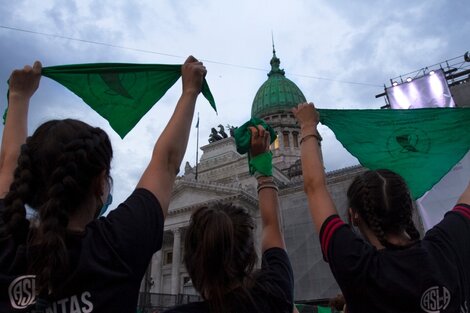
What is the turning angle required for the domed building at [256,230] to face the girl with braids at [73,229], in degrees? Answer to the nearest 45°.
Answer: approximately 45° to its left

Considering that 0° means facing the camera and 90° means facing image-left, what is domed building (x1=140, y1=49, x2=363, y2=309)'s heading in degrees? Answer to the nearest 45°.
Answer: approximately 45°

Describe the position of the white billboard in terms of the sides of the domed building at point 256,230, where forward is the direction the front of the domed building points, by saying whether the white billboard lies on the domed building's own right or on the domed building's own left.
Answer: on the domed building's own left

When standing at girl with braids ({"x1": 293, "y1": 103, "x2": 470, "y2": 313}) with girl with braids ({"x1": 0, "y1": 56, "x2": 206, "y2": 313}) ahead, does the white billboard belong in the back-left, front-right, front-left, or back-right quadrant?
back-right

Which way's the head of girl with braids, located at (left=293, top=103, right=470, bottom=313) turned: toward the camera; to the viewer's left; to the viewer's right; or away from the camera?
away from the camera
